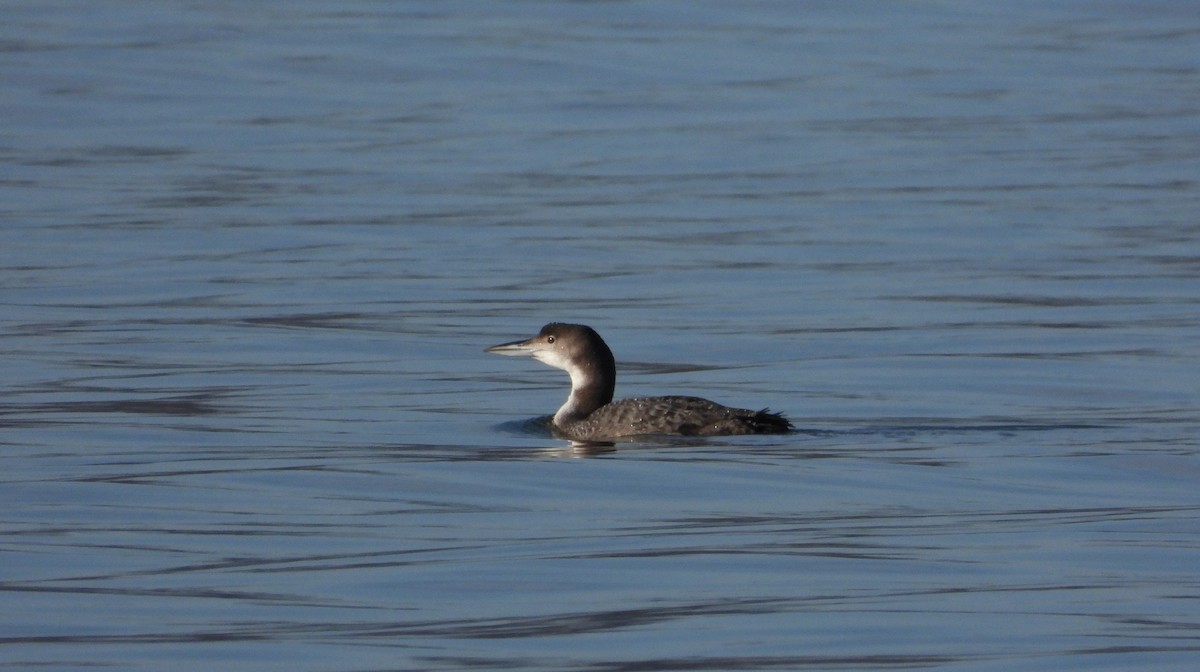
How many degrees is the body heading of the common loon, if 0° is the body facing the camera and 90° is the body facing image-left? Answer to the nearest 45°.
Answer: approximately 90°
